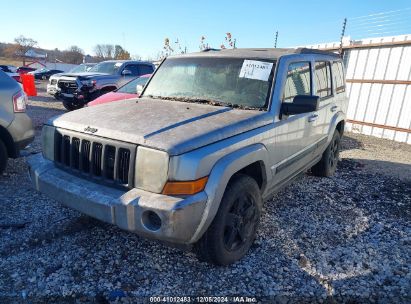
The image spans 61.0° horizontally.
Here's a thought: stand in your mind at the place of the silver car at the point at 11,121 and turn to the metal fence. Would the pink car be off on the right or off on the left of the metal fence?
left

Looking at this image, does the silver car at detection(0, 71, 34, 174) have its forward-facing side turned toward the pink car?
no

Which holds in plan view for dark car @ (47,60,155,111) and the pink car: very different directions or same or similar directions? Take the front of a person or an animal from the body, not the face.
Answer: same or similar directions

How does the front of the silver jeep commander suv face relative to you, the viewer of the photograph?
facing the viewer and to the left of the viewer

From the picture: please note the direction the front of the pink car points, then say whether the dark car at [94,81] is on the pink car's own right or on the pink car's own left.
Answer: on the pink car's own right

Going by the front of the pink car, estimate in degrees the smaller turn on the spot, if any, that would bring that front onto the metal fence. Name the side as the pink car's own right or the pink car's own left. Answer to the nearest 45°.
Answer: approximately 135° to the pink car's own left

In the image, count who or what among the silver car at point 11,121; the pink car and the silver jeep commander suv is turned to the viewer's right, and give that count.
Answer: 0

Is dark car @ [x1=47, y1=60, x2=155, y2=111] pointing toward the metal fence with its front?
no

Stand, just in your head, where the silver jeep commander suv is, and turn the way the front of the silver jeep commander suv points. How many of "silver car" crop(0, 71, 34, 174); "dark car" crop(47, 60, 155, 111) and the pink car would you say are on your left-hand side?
0

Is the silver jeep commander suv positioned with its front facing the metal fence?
no

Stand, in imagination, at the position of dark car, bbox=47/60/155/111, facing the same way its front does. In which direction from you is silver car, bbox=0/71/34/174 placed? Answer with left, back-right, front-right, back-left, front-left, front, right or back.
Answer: front-left

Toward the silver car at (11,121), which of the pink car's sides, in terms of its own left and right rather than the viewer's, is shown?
front
